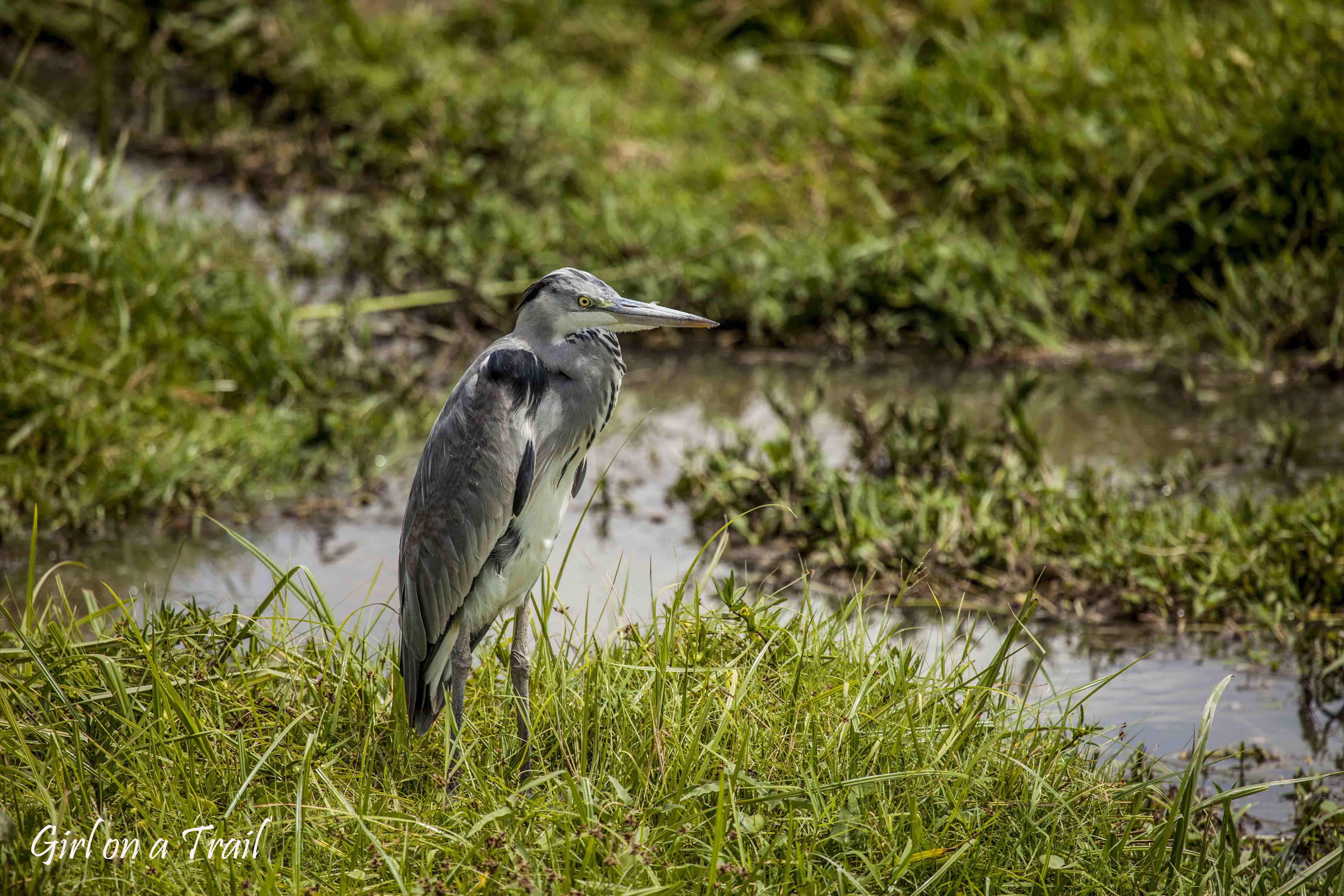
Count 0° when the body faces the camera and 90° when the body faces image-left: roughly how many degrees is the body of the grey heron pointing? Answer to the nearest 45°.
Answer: approximately 270°
